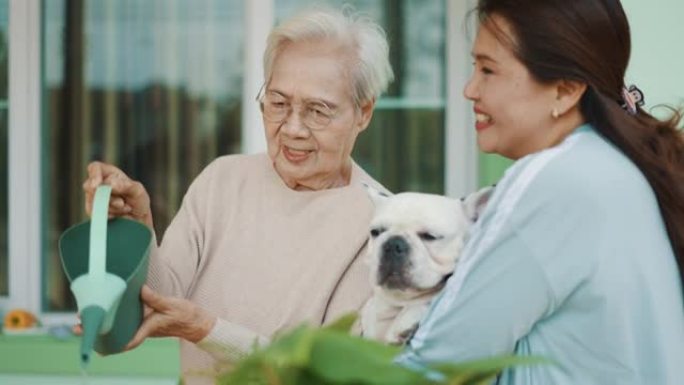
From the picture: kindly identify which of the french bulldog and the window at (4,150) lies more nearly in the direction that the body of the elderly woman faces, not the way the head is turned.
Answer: the french bulldog

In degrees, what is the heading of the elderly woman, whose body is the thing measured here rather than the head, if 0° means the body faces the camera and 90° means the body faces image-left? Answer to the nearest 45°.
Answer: approximately 45°

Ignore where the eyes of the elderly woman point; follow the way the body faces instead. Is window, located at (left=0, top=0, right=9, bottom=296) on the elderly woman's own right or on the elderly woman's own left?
on the elderly woman's own right

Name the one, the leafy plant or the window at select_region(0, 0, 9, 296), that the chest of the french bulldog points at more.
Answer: the leafy plant

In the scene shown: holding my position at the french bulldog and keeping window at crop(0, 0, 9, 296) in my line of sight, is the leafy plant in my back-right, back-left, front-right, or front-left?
back-left

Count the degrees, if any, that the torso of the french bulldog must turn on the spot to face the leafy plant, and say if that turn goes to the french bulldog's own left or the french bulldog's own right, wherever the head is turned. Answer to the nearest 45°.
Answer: approximately 45° to the french bulldog's own left

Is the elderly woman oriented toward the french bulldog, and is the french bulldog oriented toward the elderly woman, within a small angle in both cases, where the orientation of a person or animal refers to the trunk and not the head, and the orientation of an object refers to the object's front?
no

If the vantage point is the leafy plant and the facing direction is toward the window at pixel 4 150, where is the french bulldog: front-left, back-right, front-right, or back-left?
front-right

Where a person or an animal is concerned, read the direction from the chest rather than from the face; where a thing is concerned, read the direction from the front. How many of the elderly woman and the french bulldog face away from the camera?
0

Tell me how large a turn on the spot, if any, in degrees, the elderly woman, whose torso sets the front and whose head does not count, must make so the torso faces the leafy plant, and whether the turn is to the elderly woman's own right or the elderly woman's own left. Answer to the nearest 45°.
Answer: approximately 45° to the elderly woman's own left

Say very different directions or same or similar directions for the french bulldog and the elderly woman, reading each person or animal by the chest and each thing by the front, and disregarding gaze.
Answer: same or similar directions

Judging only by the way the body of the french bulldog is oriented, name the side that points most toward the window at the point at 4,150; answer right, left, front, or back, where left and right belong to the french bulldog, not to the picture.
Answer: right
